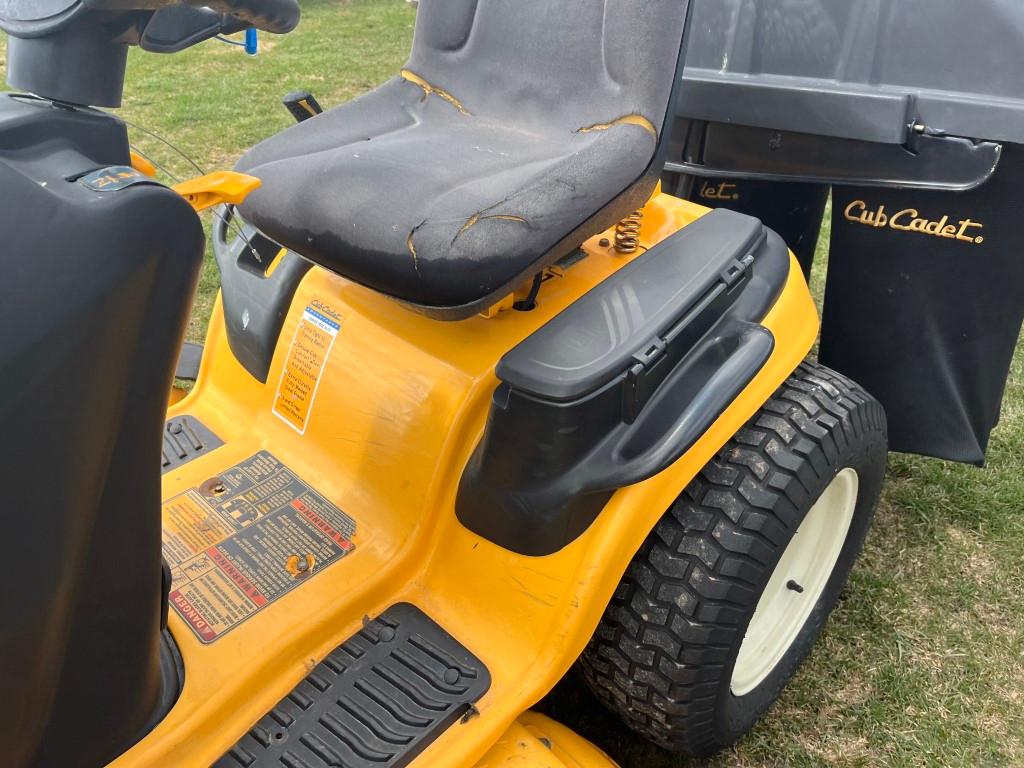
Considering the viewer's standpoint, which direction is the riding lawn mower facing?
facing the viewer and to the left of the viewer
